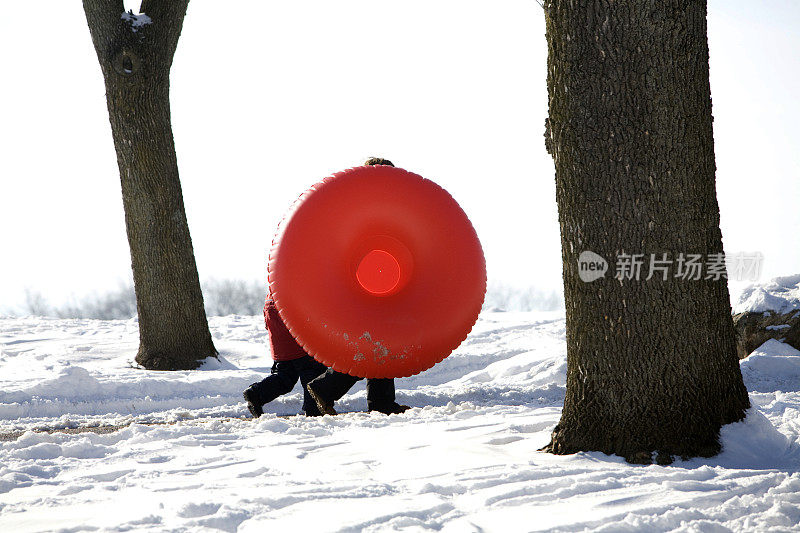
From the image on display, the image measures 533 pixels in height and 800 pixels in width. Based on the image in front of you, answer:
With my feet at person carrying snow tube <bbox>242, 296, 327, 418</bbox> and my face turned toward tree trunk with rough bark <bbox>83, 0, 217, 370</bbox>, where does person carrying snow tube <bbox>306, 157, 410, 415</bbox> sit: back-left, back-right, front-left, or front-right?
back-right

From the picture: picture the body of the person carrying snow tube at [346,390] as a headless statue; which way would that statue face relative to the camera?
to the viewer's right

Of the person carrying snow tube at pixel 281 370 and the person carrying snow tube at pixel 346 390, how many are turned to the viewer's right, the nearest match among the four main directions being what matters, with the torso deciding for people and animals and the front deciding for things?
2

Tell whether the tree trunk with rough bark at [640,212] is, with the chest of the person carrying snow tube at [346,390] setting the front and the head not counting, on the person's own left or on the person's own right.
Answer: on the person's own right

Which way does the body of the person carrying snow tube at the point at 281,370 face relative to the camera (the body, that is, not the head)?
to the viewer's right

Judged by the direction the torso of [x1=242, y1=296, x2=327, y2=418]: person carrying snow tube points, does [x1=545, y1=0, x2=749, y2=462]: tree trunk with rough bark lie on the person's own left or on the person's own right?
on the person's own right
